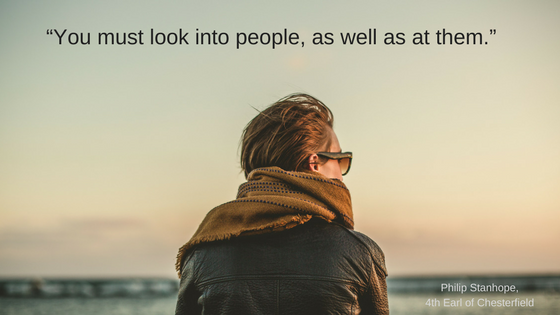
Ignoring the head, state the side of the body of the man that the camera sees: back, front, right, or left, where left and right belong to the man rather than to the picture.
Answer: back

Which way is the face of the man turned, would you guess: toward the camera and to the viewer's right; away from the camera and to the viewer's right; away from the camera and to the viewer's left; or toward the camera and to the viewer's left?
away from the camera and to the viewer's right
